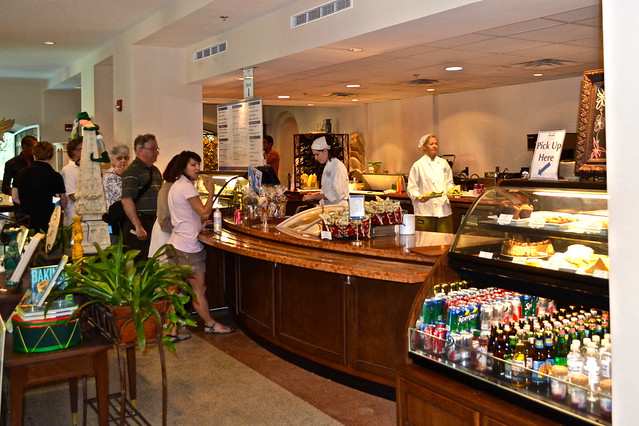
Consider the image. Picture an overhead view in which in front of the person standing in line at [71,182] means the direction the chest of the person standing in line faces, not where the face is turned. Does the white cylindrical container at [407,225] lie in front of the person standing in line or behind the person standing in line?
in front

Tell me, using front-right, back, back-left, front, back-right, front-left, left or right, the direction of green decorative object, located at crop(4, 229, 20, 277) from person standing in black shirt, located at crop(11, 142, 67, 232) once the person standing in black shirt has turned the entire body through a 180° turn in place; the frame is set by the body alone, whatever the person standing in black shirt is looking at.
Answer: front

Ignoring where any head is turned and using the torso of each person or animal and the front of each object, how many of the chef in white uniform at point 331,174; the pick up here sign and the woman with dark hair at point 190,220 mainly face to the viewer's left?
1

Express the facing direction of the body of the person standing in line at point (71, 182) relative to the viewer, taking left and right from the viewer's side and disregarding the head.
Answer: facing the viewer and to the right of the viewer

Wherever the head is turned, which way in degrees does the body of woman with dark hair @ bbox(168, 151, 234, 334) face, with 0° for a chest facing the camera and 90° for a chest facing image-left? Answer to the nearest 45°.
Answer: approximately 270°

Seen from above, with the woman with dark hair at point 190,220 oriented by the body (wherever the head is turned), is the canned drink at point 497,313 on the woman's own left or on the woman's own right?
on the woman's own right

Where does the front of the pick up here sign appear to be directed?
toward the camera

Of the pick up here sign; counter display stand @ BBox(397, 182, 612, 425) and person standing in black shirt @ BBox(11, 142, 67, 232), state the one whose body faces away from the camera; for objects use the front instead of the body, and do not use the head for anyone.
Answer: the person standing in black shirt

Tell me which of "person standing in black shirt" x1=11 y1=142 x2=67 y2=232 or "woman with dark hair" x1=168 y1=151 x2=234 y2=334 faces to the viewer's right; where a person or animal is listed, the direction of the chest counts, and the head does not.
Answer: the woman with dark hair

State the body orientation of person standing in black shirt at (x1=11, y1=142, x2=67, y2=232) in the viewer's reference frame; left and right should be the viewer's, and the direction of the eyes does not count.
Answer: facing away from the viewer
